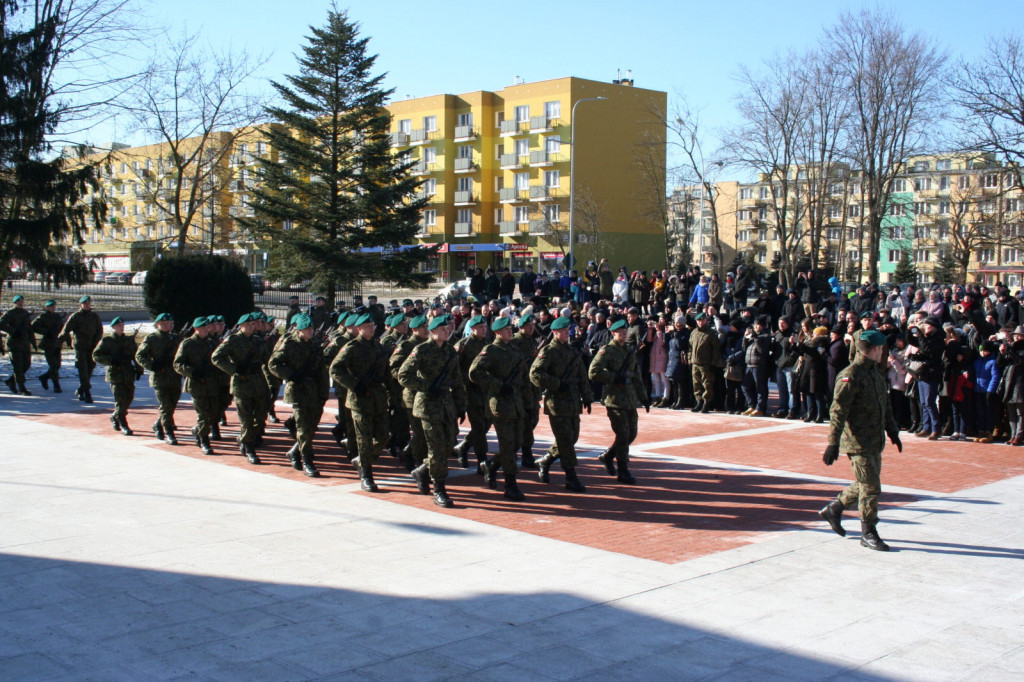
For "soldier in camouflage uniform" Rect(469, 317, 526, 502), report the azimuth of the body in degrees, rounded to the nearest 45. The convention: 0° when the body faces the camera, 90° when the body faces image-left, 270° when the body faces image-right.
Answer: approximately 315°

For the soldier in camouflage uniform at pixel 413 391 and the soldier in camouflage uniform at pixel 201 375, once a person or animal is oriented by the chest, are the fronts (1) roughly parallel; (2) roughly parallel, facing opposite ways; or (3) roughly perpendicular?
roughly parallel

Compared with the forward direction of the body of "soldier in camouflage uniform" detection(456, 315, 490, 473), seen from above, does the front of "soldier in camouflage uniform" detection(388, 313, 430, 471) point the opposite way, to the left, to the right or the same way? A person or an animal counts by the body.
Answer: the same way

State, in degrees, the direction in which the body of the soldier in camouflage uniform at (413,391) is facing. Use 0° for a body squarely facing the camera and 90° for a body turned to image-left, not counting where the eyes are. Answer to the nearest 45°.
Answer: approximately 315°

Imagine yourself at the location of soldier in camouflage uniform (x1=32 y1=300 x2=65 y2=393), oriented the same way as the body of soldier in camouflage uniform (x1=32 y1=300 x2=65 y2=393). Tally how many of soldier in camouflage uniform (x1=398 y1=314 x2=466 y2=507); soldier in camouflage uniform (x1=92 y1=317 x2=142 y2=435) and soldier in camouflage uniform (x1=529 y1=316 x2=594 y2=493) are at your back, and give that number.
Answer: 0

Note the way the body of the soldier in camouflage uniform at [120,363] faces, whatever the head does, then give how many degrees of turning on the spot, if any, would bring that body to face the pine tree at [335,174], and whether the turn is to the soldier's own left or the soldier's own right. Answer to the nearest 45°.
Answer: approximately 135° to the soldier's own left

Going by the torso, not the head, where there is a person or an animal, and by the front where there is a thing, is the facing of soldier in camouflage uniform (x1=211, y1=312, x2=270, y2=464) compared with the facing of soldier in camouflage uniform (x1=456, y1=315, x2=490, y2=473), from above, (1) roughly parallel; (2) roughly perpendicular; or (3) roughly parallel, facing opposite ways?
roughly parallel

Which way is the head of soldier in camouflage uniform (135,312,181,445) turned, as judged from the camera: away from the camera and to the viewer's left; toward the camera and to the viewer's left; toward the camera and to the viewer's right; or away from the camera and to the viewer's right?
toward the camera and to the viewer's right

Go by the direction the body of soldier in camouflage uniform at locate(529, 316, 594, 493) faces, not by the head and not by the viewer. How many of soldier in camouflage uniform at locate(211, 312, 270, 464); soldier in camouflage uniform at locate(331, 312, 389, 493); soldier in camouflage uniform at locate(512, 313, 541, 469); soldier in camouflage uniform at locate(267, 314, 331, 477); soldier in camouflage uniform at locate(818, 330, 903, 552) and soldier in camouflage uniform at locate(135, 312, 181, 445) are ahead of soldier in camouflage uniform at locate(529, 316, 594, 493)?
1

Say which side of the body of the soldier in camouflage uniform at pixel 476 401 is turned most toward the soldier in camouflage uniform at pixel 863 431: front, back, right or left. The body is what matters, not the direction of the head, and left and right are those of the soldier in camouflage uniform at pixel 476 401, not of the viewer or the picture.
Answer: front

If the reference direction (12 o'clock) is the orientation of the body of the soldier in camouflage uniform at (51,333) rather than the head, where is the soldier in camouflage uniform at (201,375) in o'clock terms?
the soldier in camouflage uniform at (201,375) is roughly at 1 o'clock from the soldier in camouflage uniform at (51,333).

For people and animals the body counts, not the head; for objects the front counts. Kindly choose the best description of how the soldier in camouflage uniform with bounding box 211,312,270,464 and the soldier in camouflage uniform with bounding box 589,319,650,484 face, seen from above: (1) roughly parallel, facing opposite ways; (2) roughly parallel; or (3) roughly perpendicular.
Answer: roughly parallel

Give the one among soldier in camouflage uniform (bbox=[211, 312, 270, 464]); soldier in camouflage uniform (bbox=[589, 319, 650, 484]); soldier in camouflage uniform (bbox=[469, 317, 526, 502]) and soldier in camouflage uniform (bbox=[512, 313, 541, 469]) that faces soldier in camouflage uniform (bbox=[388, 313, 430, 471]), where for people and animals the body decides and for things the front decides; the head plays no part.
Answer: soldier in camouflage uniform (bbox=[211, 312, 270, 464])

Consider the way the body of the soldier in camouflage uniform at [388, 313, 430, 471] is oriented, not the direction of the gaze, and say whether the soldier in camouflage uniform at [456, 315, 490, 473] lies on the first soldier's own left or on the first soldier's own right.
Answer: on the first soldier's own left

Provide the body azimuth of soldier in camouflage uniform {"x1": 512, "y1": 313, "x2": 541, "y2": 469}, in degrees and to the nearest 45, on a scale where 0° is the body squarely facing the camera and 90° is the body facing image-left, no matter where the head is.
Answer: approximately 315°

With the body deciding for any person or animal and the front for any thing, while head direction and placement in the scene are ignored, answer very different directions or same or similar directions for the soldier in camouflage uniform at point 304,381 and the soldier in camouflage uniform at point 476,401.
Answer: same or similar directions

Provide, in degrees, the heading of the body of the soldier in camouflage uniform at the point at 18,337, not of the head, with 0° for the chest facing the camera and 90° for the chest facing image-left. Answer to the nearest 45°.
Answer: approximately 315°

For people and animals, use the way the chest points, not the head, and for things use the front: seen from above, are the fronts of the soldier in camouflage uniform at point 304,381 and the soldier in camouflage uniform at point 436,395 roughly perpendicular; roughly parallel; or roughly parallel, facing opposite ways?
roughly parallel

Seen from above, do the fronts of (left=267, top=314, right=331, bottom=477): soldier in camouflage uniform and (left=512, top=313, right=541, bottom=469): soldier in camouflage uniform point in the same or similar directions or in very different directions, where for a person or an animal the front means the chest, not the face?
same or similar directions
